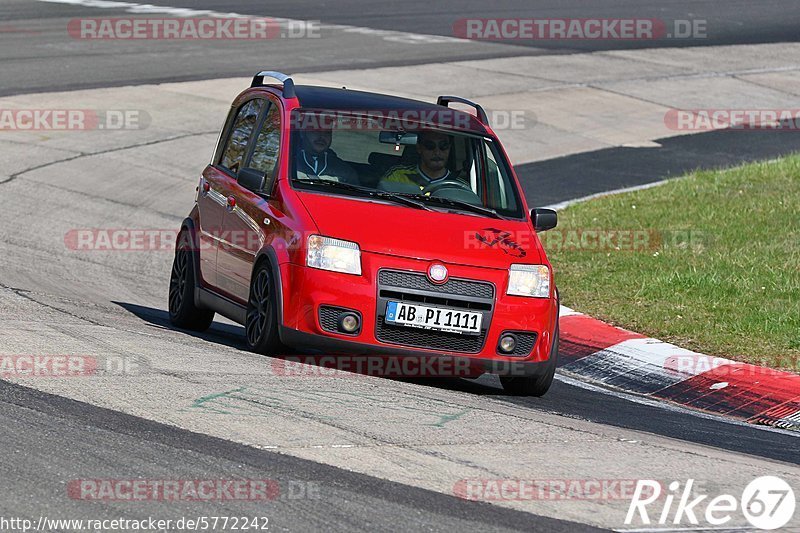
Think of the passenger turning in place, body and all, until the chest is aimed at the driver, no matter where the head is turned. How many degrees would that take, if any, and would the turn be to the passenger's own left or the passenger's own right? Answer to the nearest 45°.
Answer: approximately 90° to the passenger's own left

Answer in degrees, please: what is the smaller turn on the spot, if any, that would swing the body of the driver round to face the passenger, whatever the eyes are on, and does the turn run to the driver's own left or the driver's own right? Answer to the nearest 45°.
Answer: approximately 90° to the driver's own right

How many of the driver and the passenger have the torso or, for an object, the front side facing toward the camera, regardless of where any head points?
2

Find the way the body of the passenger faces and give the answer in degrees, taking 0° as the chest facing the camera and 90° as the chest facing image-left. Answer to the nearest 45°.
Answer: approximately 0°

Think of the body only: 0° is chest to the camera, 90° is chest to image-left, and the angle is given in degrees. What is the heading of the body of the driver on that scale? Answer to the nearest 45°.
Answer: approximately 0°
